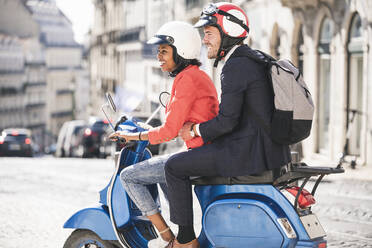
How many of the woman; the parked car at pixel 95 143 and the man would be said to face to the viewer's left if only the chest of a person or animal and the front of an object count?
2

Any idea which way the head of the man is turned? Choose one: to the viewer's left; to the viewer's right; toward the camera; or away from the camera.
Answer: to the viewer's left

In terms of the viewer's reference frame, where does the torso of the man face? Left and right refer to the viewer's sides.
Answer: facing to the left of the viewer

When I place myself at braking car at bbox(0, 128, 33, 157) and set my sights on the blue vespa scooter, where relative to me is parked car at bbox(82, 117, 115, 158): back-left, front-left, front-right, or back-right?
front-left

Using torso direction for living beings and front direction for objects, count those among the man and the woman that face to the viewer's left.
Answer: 2

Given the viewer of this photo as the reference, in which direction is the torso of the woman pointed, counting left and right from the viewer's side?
facing to the left of the viewer

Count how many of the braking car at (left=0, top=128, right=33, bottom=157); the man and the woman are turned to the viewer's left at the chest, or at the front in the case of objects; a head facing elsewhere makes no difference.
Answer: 2

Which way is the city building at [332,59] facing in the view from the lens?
facing the viewer and to the left of the viewer
